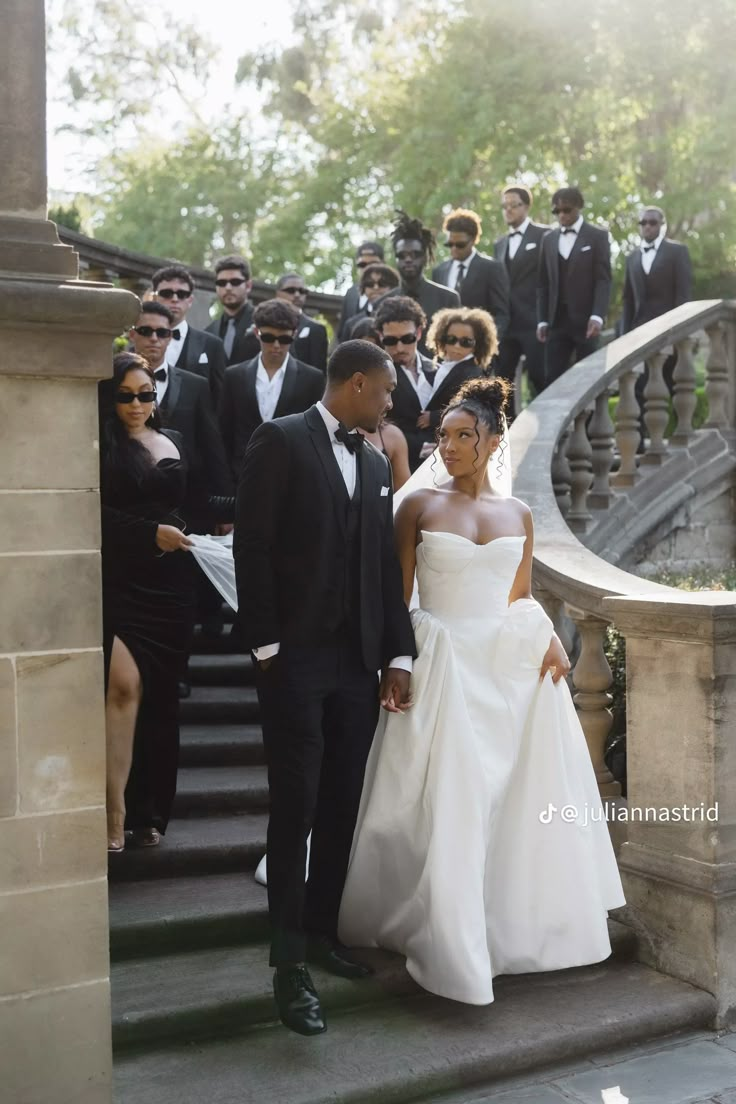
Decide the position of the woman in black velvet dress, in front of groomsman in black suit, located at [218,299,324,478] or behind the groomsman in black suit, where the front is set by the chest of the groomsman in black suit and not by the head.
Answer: in front

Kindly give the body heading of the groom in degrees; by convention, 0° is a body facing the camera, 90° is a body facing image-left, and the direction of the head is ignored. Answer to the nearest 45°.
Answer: approximately 315°

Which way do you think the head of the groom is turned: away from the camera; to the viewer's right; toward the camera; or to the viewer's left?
to the viewer's right

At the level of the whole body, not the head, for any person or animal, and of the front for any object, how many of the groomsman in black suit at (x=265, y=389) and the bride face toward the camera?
2

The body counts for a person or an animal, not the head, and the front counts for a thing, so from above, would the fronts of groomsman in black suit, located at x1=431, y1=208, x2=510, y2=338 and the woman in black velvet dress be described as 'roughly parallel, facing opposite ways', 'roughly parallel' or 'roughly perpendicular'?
roughly perpendicular

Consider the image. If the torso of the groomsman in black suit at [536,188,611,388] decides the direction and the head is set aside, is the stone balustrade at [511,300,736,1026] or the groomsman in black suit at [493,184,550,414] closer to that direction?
the stone balustrade

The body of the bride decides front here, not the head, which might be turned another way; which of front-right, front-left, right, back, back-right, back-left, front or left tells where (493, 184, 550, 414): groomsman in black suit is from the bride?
back

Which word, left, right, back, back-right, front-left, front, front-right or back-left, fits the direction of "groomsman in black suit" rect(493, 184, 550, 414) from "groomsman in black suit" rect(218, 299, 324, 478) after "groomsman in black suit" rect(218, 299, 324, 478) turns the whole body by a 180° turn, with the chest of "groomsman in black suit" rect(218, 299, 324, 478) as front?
front-right

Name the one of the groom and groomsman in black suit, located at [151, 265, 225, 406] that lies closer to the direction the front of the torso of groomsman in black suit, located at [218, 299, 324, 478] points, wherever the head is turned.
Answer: the groom

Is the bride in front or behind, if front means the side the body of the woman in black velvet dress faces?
in front
